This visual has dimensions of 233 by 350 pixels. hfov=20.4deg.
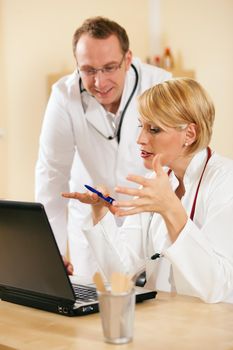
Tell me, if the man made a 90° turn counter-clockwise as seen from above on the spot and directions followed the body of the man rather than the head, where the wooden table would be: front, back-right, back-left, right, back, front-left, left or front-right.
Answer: right

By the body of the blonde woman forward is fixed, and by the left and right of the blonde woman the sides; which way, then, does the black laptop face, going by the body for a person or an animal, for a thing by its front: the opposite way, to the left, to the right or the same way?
the opposite way

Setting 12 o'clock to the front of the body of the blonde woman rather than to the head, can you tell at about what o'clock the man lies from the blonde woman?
The man is roughly at 2 o'clock from the blonde woman.

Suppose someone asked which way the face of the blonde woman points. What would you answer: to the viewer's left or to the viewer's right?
to the viewer's left

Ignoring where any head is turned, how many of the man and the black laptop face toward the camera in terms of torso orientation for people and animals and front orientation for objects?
1

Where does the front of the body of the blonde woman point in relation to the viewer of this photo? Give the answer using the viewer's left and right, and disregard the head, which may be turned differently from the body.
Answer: facing the viewer and to the left of the viewer

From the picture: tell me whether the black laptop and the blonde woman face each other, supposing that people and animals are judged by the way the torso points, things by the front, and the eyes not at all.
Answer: yes

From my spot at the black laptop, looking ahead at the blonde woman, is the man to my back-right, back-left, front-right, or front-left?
front-left

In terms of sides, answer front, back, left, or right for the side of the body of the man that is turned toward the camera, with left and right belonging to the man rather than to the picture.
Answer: front

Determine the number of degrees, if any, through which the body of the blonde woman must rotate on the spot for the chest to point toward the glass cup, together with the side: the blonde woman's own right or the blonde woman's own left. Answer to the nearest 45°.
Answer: approximately 45° to the blonde woman's own left

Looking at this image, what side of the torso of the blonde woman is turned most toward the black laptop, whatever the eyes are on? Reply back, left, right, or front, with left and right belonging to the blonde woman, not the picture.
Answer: front

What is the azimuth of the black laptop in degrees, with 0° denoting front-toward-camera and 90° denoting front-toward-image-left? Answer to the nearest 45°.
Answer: approximately 225°
